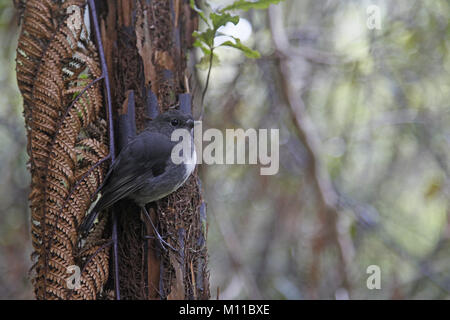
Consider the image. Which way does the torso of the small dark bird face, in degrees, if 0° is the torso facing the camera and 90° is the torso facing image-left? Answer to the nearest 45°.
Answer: approximately 270°
